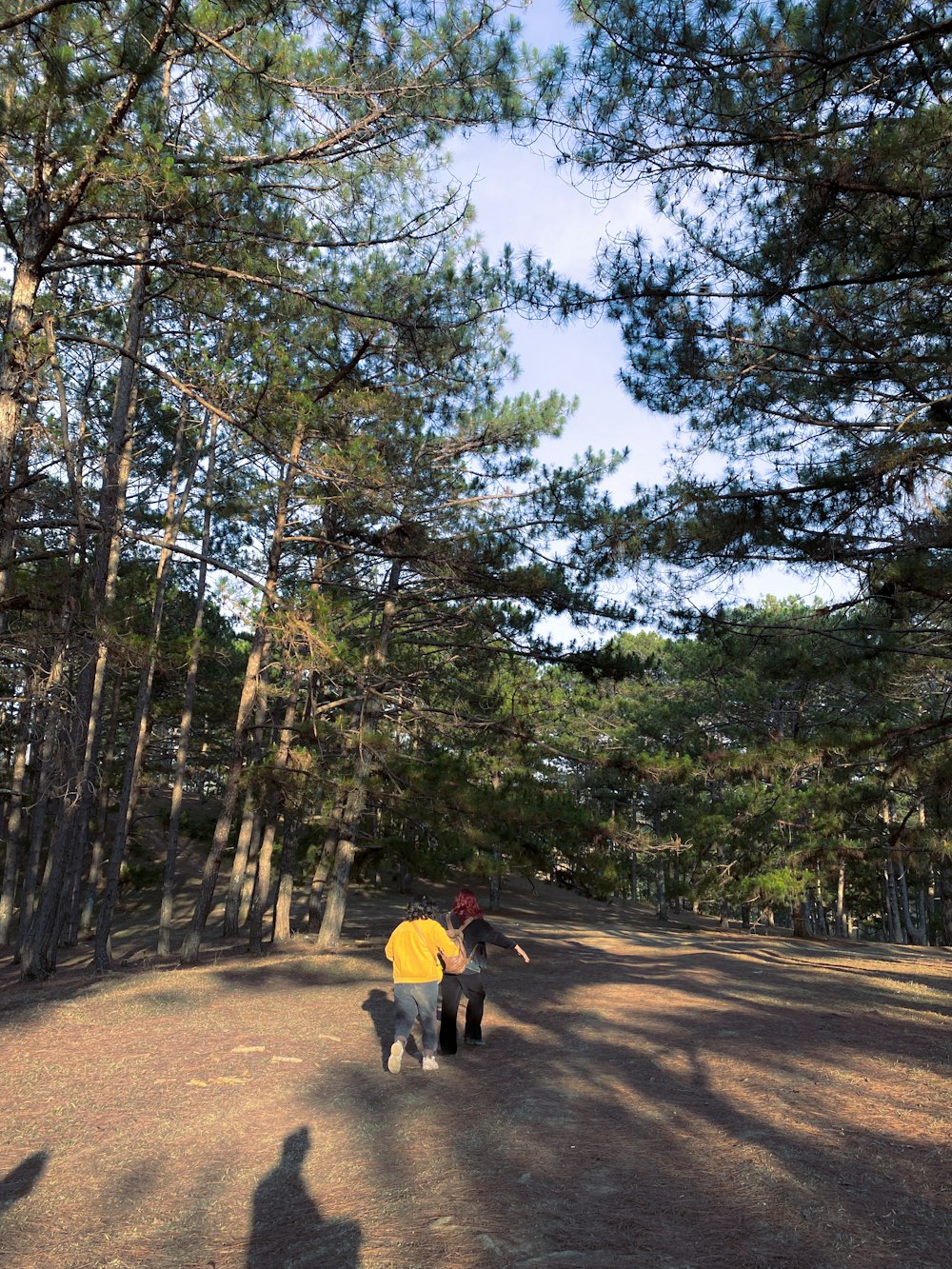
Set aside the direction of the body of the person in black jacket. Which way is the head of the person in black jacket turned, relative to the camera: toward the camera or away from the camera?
away from the camera

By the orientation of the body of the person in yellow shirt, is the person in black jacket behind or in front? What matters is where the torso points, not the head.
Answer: in front

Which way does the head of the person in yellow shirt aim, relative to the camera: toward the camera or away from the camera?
away from the camera

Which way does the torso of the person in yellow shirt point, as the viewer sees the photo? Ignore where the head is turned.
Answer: away from the camera
